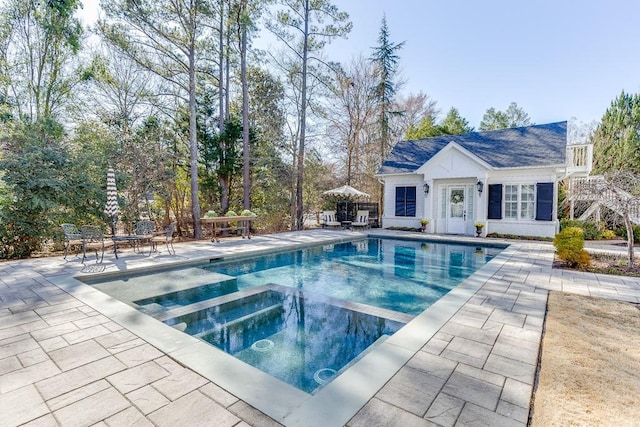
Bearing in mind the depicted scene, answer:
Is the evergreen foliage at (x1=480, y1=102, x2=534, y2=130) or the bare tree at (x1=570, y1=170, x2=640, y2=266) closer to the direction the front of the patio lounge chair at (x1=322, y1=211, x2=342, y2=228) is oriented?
the bare tree

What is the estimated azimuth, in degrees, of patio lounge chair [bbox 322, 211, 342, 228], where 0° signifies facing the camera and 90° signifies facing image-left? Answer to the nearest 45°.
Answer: approximately 315°

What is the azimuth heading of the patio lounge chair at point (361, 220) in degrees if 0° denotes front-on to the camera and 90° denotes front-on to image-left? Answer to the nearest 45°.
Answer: approximately 45°

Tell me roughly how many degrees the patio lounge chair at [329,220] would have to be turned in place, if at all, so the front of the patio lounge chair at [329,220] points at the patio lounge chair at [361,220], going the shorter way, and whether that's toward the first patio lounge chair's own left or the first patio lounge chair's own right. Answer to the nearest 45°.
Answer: approximately 45° to the first patio lounge chair's own left

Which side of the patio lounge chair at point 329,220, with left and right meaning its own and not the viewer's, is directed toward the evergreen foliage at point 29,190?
right
